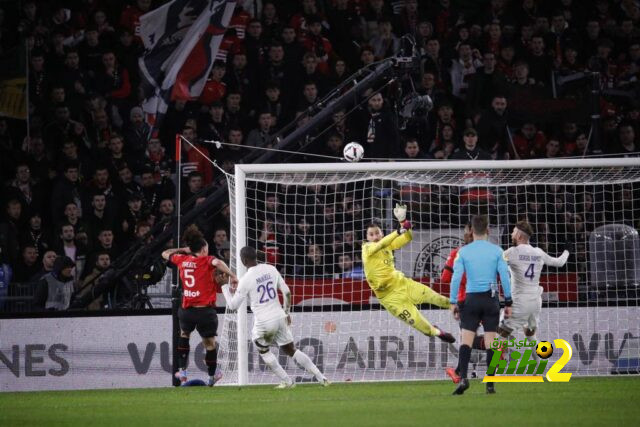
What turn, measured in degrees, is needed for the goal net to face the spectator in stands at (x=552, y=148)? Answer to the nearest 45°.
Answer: approximately 135° to its left

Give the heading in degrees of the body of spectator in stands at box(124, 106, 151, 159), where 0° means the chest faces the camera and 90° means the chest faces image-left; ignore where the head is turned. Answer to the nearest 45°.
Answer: approximately 0°

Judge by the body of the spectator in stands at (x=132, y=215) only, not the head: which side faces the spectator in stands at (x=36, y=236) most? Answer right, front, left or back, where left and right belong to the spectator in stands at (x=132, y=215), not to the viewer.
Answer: right

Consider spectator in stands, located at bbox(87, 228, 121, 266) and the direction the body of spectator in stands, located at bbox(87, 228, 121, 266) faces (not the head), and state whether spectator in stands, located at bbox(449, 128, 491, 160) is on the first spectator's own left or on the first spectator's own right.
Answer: on the first spectator's own left

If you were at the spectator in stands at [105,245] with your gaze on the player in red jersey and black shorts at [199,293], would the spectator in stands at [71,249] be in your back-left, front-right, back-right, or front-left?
back-right

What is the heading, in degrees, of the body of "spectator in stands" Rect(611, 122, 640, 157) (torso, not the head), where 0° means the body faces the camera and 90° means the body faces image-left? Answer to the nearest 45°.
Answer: approximately 0°

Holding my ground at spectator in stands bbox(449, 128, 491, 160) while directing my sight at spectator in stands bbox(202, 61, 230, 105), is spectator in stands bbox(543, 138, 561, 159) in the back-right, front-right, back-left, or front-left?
back-right
